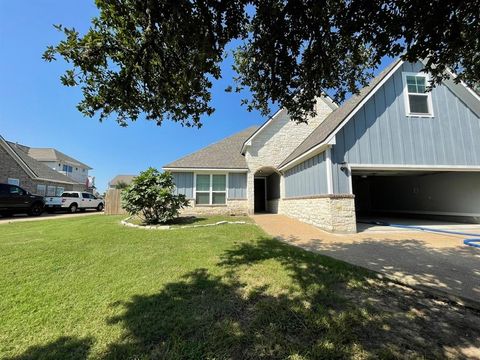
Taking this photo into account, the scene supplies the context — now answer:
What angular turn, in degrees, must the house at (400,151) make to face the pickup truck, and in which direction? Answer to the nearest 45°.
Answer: approximately 90° to its right

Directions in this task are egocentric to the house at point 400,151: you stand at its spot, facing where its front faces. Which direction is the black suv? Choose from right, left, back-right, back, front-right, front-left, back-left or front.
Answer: right

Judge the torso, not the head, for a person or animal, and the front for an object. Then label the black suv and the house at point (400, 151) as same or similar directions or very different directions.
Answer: very different directions

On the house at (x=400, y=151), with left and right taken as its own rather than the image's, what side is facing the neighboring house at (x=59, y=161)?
right

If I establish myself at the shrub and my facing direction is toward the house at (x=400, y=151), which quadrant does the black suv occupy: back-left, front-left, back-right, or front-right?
back-left

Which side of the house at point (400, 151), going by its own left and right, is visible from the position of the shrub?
right
